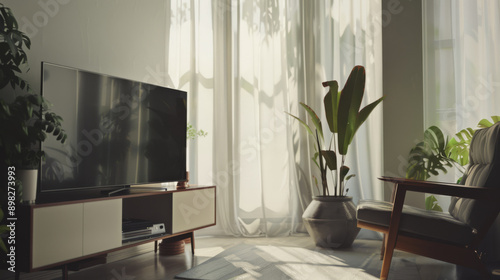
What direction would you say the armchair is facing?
to the viewer's left

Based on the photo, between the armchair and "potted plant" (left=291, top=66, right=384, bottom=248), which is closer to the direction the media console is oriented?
the armchair

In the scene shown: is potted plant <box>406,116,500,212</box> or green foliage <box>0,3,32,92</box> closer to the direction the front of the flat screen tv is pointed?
the potted plant

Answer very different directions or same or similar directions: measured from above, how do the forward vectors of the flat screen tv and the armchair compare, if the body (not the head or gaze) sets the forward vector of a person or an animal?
very different directions

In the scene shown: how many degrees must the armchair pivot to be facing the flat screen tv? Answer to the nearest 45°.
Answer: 0° — it already faces it

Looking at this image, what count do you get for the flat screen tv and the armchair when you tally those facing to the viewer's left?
1

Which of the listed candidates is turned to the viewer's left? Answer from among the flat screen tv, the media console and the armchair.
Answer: the armchair

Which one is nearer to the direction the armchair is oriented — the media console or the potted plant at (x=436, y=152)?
the media console

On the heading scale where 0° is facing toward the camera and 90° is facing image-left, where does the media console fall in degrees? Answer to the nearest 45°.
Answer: approximately 315°
